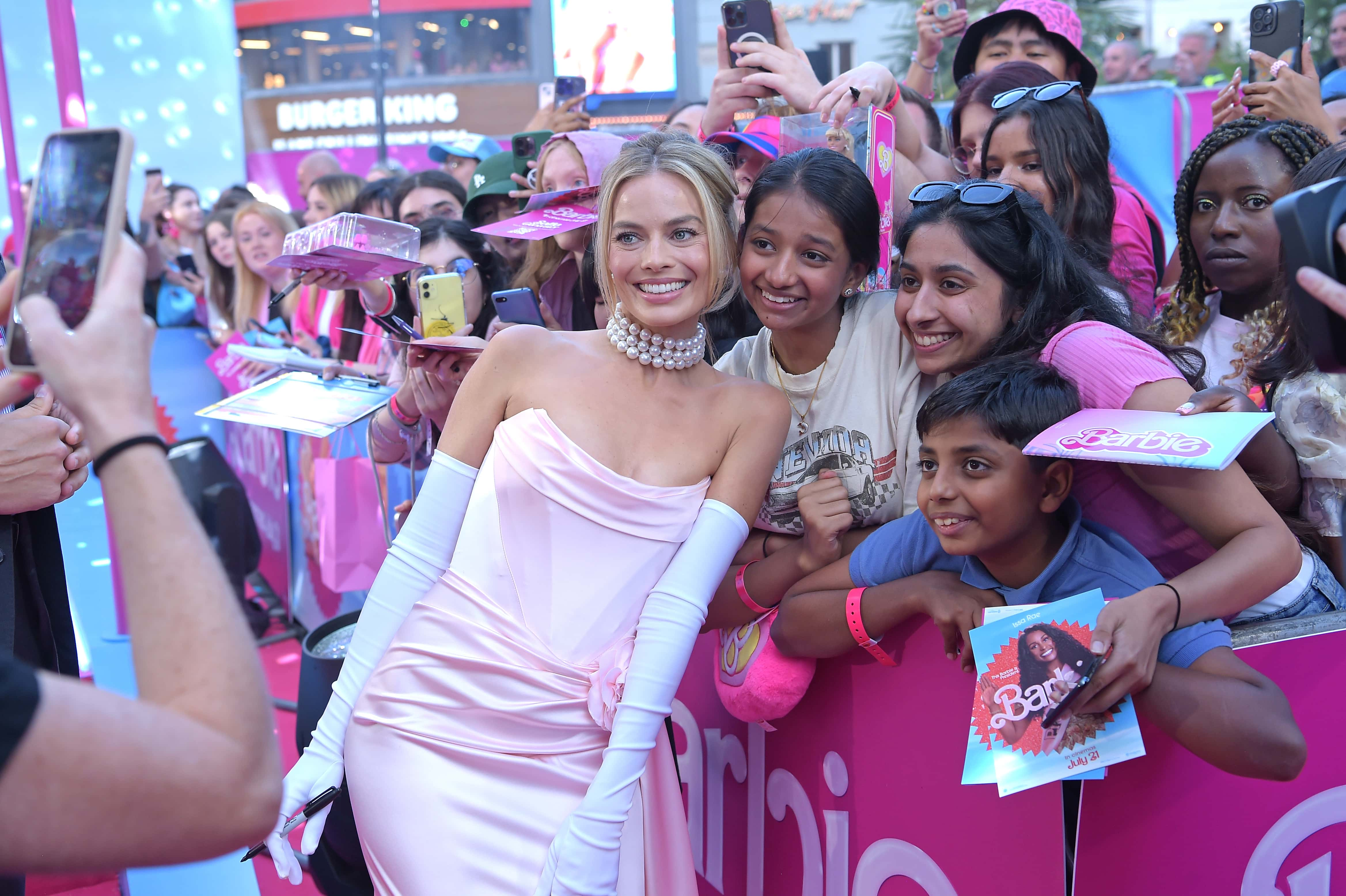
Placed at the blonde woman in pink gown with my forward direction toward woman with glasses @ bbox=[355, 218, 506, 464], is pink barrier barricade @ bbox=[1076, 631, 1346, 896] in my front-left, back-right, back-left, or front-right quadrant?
back-right

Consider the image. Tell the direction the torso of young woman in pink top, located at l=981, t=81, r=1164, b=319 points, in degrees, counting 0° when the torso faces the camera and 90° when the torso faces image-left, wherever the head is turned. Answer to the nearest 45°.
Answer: approximately 45°

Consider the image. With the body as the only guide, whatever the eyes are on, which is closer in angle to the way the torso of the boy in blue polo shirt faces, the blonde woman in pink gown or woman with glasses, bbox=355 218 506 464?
the blonde woman in pink gown

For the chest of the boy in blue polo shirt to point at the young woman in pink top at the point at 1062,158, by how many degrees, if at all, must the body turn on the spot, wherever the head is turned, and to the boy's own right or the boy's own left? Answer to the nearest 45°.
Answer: approximately 135° to the boy's own right

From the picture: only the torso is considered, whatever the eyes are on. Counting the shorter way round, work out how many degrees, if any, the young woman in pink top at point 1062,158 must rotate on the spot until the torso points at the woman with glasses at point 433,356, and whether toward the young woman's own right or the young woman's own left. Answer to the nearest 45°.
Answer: approximately 45° to the young woman's own right
